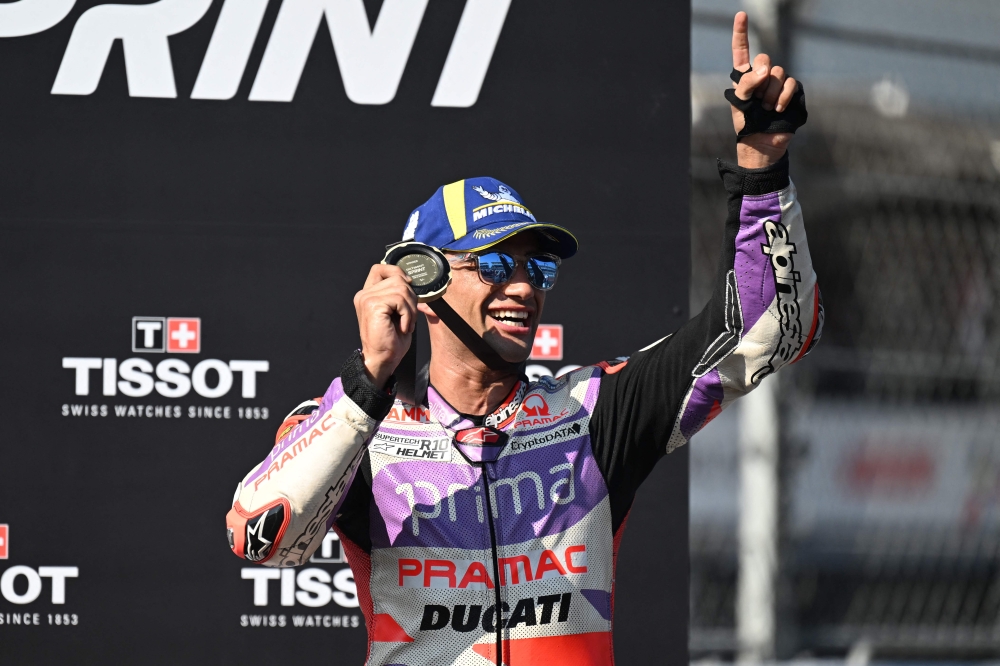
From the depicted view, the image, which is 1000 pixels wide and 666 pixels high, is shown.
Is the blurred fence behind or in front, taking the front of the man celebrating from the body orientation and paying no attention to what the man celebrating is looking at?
behind

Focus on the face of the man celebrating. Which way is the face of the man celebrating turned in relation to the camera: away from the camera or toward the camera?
toward the camera

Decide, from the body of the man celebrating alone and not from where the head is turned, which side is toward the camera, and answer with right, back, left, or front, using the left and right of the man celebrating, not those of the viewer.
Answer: front
